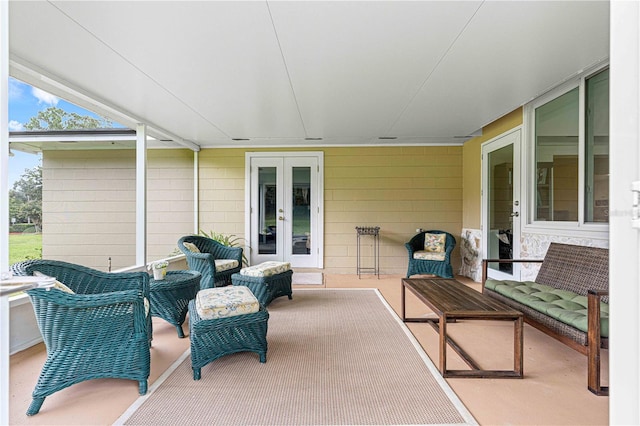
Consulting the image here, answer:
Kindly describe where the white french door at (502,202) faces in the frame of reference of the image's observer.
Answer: facing the viewer and to the left of the viewer

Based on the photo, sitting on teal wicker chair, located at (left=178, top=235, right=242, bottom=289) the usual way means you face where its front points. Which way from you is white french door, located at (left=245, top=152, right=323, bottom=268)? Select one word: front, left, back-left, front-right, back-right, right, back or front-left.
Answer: left

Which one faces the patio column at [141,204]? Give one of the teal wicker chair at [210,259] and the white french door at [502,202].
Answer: the white french door

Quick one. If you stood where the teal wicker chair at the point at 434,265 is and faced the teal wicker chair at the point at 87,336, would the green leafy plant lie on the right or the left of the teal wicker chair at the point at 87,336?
right

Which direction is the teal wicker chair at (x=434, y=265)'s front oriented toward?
toward the camera

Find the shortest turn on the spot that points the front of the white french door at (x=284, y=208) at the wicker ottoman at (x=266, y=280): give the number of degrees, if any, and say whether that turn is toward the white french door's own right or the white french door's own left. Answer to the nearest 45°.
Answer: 0° — it already faces it

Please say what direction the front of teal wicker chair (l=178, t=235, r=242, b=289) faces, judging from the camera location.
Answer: facing the viewer and to the right of the viewer

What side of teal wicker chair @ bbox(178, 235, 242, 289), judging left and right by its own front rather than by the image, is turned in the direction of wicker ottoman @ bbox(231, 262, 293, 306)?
front

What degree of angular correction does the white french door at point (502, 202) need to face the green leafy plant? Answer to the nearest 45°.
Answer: approximately 45° to its right

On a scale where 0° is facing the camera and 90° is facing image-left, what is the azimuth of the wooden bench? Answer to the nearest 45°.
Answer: approximately 45°

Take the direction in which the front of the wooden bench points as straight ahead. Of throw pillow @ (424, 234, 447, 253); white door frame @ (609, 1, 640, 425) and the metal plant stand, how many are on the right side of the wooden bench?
2

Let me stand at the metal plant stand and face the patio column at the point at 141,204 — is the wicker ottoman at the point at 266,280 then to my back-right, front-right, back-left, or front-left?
front-left

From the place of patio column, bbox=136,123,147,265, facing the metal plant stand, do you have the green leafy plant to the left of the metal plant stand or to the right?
left

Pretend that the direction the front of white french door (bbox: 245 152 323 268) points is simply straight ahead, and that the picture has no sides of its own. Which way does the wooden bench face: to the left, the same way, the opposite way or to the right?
to the right

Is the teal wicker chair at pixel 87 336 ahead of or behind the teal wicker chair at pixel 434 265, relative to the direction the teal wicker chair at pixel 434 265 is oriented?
ahead

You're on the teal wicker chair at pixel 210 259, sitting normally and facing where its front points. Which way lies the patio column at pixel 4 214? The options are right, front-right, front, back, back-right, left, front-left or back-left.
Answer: front-right

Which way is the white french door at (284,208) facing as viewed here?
toward the camera

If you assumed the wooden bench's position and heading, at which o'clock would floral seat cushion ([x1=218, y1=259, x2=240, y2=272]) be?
The floral seat cushion is roughly at 1 o'clock from the wooden bench.

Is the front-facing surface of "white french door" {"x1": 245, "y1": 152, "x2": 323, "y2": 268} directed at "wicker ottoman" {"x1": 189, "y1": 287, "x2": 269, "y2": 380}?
yes
